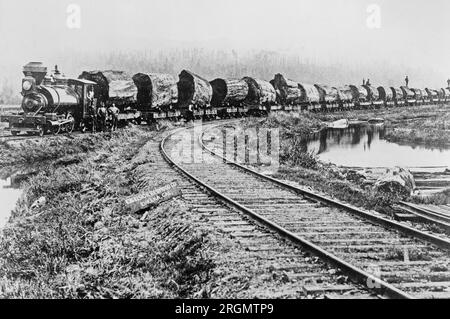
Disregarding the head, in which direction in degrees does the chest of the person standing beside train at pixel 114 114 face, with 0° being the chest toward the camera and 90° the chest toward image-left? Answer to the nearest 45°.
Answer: approximately 0°

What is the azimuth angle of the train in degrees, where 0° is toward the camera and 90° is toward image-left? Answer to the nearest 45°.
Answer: approximately 45°

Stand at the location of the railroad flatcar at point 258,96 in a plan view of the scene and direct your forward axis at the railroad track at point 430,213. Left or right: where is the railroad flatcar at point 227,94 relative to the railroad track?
right
